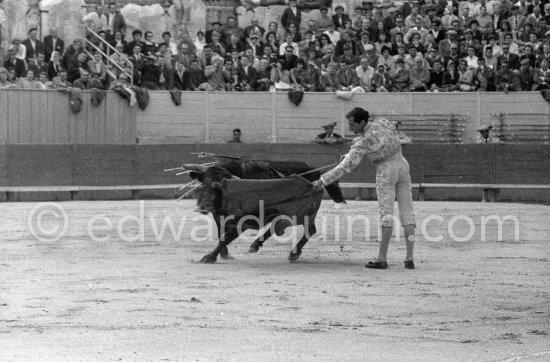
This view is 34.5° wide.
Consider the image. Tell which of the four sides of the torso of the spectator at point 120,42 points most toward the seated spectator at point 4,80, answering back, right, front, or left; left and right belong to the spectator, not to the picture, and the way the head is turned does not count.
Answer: right

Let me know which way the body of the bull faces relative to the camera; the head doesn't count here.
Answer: to the viewer's left

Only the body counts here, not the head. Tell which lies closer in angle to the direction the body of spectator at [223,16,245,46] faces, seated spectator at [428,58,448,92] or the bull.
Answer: the bull

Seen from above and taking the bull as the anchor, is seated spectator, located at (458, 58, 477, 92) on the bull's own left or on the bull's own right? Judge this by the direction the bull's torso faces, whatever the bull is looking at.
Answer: on the bull's own right
